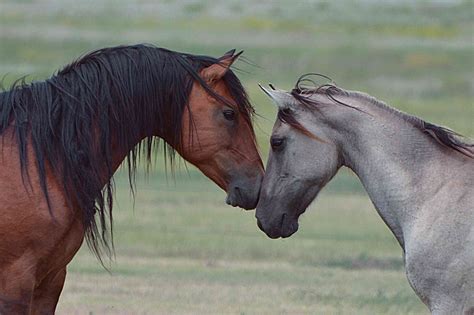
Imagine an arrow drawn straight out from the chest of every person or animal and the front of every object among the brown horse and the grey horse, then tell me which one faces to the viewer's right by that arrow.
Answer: the brown horse

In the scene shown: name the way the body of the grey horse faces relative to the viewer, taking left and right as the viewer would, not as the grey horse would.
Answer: facing to the left of the viewer

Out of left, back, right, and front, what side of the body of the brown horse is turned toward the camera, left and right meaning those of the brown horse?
right

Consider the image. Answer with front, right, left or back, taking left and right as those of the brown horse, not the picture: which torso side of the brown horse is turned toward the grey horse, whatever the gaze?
front

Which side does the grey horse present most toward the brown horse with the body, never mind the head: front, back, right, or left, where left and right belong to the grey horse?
front

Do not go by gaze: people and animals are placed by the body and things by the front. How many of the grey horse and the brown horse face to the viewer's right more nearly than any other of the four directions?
1

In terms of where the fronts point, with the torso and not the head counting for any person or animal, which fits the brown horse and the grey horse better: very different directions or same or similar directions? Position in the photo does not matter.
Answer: very different directions
